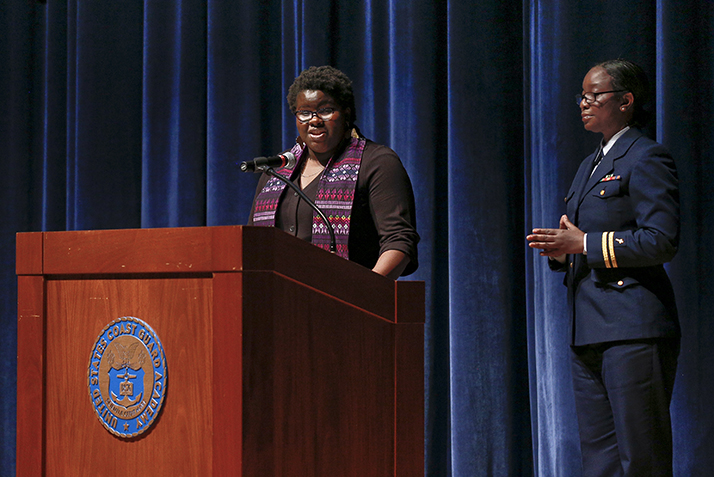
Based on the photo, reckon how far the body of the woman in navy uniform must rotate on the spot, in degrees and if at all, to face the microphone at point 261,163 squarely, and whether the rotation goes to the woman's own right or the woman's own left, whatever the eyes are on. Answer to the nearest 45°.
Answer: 0° — they already face it

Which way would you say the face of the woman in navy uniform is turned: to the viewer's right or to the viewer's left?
to the viewer's left

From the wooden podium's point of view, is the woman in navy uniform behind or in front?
behind

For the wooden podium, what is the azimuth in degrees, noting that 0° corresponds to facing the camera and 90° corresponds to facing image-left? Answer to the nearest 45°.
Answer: approximately 45°

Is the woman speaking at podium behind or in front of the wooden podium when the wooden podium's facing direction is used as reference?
behind

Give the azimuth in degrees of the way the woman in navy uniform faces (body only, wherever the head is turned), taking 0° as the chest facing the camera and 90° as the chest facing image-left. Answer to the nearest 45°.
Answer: approximately 45°

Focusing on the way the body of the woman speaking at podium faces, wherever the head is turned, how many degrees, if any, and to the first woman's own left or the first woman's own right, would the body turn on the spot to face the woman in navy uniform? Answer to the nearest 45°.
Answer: approximately 135° to the first woman's own left
